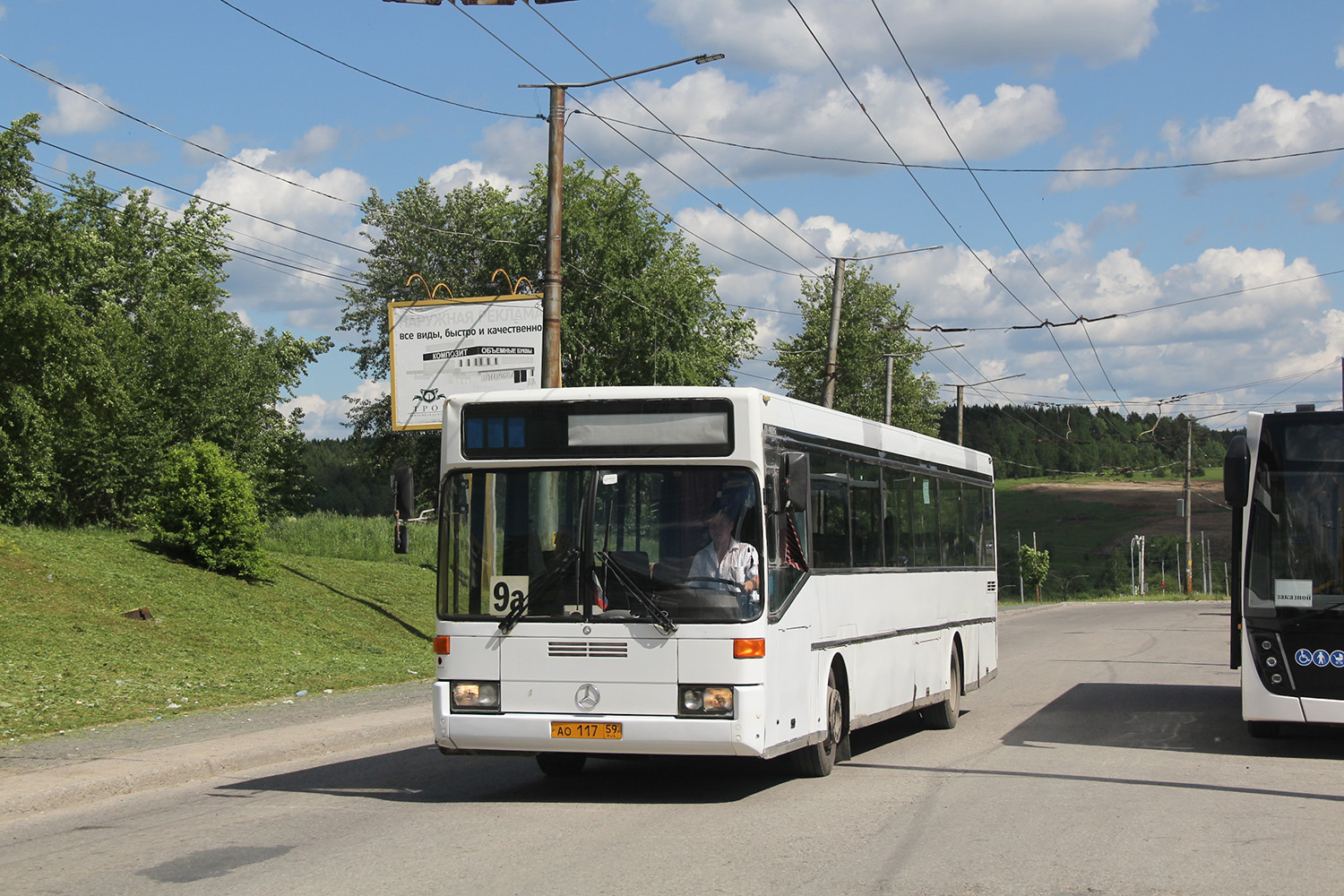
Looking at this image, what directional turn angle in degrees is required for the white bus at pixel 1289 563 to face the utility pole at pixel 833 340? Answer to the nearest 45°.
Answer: approximately 135° to its right

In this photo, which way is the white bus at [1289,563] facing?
toward the camera

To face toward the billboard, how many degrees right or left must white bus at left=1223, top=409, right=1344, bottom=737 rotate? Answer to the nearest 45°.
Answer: approximately 135° to its right

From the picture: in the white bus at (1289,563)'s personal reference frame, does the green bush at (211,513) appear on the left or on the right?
on its right

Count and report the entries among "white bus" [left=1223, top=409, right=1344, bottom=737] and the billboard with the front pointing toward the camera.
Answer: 2

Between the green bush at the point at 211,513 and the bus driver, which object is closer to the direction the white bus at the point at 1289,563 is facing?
the bus driver

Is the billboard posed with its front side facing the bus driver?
yes

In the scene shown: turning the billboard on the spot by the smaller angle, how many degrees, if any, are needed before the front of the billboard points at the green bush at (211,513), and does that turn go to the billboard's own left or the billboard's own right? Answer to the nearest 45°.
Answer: approximately 45° to the billboard's own right

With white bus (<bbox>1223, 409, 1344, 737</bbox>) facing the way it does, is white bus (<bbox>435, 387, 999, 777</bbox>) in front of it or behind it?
in front

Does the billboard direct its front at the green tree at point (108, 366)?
no

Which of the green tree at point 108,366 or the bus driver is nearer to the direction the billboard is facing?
the bus driver

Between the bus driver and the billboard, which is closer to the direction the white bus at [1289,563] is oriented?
the bus driver

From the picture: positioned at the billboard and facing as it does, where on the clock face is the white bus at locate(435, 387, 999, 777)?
The white bus is roughly at 12 o'clock from the billboard.

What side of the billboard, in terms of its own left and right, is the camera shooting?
front

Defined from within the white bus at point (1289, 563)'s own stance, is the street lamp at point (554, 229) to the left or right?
on its right

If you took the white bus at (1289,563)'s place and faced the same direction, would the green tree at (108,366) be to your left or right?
on your right
